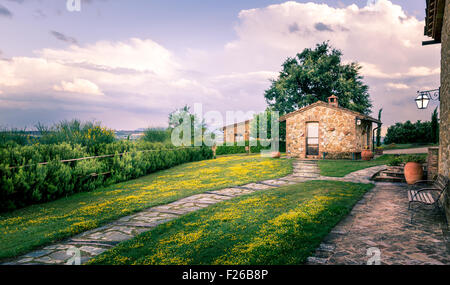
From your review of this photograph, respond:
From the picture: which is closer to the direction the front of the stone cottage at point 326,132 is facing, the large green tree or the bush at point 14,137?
the bush

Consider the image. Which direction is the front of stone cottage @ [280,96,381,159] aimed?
toward the camera

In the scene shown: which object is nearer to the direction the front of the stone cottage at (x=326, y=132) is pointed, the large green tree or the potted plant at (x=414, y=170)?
the potted plant

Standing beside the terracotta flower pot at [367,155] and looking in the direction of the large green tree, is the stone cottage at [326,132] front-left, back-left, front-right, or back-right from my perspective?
front-left

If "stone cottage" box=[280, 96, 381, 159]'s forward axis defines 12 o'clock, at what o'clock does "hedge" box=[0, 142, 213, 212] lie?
The hedge is roughly at 1 o'clock from the stone cottage.

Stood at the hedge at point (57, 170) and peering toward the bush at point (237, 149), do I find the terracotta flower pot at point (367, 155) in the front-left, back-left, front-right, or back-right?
front-right

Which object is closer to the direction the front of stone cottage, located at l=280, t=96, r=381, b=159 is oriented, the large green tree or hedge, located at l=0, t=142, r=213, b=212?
the hedge

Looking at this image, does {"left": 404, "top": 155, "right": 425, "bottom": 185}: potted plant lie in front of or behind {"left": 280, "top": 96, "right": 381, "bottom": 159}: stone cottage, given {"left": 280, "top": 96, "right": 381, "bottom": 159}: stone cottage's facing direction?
in front
